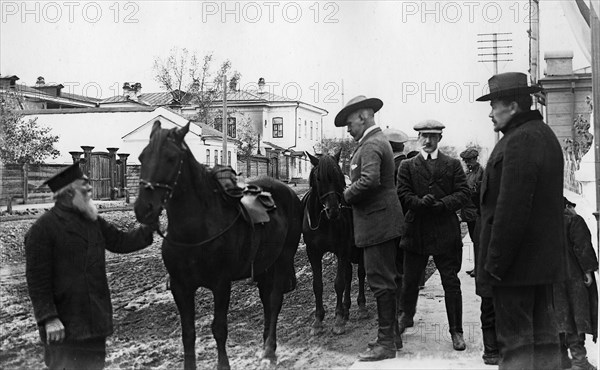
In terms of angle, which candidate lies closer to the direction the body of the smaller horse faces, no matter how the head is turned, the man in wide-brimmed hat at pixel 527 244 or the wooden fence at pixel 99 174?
the man in wide-brimmed hat

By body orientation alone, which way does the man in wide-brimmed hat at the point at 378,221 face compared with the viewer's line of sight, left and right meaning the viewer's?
facing to the left of the viewer

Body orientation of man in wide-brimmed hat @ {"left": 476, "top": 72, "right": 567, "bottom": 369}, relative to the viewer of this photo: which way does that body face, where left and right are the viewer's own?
facing to the left of the viewer

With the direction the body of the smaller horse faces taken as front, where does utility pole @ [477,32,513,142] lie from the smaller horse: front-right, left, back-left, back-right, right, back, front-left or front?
back-left

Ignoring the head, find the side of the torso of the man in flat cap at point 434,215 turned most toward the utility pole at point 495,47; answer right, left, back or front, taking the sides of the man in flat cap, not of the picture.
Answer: back

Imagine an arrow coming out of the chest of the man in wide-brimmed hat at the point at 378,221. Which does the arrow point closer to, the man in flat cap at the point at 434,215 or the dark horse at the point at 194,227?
the dark horse

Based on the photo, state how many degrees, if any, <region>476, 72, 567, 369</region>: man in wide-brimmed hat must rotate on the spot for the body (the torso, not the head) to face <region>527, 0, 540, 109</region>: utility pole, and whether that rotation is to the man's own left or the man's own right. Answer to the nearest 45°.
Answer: approximately 90° to the man's own right

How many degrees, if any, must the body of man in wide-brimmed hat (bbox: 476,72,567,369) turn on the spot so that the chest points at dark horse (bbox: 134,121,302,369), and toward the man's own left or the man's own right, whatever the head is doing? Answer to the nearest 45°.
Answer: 0° — they already face it

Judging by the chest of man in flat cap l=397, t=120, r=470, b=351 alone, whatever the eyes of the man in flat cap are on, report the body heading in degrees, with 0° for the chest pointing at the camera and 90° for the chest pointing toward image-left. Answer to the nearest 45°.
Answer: approximately 0°

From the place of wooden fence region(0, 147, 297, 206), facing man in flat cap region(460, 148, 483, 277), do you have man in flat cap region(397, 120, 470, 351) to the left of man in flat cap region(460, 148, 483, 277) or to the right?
right
